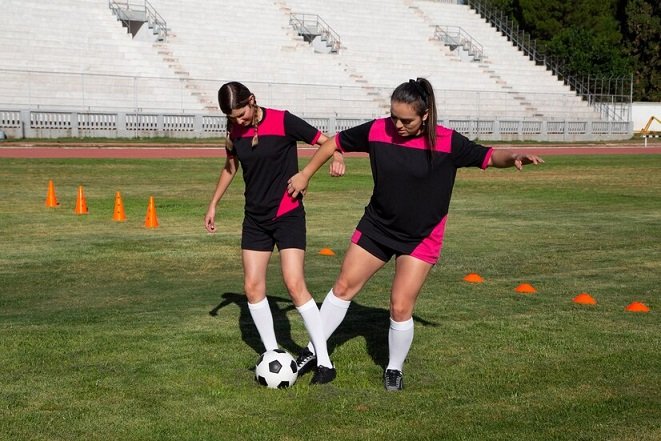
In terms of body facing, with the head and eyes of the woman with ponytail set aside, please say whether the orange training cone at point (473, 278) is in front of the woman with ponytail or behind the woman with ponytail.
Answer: behind

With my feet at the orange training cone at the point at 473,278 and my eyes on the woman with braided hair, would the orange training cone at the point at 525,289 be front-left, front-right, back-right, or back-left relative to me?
front-left

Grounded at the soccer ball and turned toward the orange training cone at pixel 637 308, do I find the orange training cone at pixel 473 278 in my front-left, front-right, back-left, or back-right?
front-left

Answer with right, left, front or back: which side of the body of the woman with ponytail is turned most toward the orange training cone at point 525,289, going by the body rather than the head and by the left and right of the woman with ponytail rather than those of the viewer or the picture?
back

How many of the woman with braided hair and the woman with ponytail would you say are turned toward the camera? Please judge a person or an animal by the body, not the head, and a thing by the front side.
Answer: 2

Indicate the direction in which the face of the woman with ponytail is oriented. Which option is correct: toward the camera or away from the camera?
toward the camera

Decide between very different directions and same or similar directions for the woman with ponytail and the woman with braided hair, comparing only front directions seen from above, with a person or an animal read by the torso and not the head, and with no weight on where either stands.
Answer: same or similar directions

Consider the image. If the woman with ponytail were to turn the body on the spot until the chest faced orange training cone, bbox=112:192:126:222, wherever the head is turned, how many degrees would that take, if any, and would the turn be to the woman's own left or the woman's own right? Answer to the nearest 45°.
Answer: approximately 135° to the woman's own right

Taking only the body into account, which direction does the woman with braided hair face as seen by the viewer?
toward the camera

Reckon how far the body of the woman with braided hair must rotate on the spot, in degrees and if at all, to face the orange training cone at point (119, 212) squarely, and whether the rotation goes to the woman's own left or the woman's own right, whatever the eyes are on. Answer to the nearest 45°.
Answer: approximately 180°
